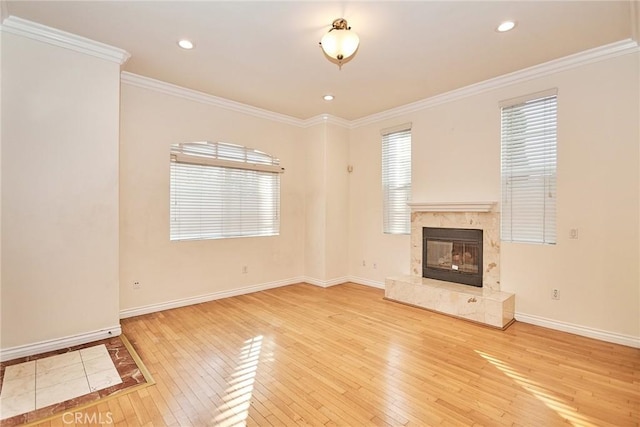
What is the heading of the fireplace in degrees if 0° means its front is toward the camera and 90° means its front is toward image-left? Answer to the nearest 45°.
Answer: approximately 45°

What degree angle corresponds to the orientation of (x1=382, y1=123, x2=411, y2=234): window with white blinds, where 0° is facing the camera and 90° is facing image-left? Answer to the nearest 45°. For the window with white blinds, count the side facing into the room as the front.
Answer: approximately 45°

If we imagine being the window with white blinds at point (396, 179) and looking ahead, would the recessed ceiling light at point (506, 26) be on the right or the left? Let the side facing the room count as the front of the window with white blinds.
on its left

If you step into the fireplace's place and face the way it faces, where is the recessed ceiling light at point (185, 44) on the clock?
The recessed ceiling light is roughly at 12 o'clock from the fireplace.

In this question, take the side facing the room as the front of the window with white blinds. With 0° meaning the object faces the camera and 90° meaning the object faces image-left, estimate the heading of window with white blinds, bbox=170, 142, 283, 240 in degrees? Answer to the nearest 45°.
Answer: approximately 315°

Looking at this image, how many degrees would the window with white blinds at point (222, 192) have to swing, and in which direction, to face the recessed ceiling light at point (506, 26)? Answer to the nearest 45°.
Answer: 0° — it already faces it
